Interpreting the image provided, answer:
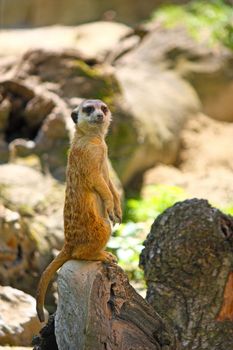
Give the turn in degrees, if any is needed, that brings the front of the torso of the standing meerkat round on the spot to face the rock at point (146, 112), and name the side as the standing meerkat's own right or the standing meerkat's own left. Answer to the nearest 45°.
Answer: approximately 90° to the standing meerkat's own left
